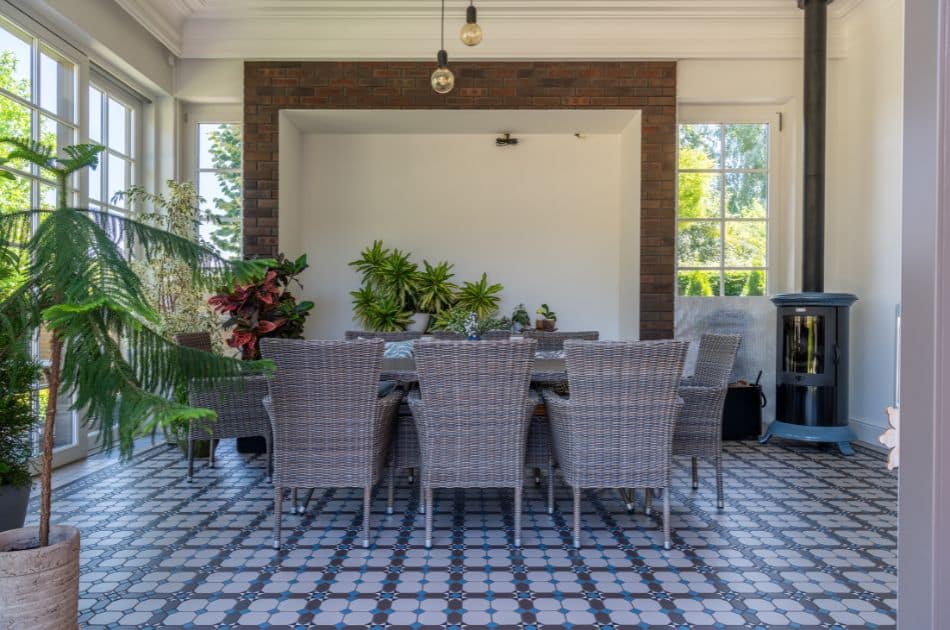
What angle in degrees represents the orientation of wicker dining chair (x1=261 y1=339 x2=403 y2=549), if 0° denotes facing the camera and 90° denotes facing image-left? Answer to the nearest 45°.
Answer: approximately 180°

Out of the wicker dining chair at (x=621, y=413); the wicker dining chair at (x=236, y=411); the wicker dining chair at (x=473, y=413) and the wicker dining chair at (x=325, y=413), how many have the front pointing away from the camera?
3

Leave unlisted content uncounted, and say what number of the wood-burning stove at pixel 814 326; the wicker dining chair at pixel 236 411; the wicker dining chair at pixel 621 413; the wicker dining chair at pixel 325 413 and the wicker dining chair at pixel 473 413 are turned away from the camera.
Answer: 3

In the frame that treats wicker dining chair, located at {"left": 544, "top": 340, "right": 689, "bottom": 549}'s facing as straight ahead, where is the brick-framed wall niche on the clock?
The brick-framed wall niche is roughly at 11 o'clock from the wicker dining chair.

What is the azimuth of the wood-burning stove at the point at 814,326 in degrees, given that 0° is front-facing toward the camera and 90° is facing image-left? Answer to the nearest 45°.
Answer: approximately 45°

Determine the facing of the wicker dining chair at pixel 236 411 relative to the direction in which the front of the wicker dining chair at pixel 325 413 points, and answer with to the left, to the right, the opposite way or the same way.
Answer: to the right

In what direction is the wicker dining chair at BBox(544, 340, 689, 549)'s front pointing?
away from the camera

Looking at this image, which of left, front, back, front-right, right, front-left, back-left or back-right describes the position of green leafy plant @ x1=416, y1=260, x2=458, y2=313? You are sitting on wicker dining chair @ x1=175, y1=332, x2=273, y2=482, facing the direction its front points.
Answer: front-left

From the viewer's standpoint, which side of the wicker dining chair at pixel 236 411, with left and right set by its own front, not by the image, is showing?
right

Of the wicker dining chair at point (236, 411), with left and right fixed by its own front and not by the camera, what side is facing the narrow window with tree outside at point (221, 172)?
left

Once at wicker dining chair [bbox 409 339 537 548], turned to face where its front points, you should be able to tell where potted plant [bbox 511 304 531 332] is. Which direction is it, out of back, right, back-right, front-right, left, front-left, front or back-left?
front

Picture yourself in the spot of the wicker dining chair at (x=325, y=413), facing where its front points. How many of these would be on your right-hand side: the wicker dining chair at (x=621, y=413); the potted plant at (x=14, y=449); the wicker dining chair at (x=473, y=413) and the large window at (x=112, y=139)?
2

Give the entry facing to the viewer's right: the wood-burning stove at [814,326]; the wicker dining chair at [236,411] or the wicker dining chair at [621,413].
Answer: the wicker dining chair at [236,411]

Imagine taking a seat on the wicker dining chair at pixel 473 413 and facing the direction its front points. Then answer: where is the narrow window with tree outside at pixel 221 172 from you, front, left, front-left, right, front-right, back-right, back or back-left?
front-left

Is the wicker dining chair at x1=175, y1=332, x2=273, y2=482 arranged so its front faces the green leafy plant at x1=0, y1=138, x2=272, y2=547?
no

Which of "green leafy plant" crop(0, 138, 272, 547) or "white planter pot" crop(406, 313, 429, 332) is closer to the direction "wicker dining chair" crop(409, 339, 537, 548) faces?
the white planter pot

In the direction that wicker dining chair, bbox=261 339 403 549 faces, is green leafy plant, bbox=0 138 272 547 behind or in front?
behind

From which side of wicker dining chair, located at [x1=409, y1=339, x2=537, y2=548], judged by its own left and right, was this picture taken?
back

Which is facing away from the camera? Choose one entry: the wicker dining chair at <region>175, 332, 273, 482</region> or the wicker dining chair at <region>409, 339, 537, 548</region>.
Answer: the wicker dining chair at <region>409, 339, 537, 548</region>

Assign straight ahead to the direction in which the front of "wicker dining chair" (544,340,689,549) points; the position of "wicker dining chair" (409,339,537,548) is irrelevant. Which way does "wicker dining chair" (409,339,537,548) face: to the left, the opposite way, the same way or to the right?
the same way

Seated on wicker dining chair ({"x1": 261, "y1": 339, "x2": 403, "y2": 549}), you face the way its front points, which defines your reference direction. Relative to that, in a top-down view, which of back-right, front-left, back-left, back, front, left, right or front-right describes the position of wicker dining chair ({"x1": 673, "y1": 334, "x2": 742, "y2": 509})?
right
